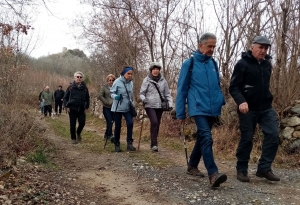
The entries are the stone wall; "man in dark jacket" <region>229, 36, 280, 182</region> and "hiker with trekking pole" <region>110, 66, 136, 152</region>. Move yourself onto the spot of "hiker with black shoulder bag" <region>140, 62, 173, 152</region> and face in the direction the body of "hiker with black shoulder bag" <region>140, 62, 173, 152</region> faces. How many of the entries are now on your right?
1

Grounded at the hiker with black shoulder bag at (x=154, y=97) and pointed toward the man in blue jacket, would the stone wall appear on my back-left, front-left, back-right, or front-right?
front-left

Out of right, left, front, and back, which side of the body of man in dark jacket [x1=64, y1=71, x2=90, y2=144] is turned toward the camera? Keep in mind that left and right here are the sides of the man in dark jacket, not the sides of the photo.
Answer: front

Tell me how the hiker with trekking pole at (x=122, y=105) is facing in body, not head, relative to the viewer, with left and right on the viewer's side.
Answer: facing the viewer and to the right of the viewer

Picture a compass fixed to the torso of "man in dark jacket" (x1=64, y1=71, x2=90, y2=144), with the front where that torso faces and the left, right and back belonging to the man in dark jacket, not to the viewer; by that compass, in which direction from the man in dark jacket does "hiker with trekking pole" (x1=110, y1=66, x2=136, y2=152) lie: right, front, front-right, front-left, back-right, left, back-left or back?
front-left

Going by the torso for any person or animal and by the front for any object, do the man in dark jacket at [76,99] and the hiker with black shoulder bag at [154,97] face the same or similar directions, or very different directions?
same or similar directions

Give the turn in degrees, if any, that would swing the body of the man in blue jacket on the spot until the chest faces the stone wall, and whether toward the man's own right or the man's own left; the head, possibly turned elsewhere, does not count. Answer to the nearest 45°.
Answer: approximately 90° to the man's own left

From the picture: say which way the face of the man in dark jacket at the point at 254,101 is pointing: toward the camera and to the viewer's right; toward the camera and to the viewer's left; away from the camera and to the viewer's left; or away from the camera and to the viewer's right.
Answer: toward the camera and to the viewer's right

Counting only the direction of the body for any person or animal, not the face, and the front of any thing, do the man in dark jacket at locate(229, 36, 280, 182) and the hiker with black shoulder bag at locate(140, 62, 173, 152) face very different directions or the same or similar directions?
same or similar directions

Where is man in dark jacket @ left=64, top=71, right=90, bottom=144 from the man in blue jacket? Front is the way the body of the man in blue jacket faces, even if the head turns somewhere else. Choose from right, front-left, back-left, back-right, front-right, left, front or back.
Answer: back

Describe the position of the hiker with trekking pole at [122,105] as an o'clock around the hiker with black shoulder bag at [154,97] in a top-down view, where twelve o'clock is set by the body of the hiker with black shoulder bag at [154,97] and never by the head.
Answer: the hiker with trekking pole at [122,105] is roughly at 3 o'clock from the hiker with black shoulder bag at [154,97].

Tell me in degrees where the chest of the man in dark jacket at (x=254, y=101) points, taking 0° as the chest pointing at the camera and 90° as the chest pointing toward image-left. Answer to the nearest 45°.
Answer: approximately 315°

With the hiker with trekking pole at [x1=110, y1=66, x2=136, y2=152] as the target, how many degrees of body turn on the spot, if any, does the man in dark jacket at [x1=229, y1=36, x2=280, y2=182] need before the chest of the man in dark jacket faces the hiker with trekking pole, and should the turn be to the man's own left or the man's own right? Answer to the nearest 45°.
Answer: approximately 180°

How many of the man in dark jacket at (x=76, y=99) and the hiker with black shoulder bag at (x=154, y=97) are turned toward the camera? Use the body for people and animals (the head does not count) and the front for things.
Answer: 2

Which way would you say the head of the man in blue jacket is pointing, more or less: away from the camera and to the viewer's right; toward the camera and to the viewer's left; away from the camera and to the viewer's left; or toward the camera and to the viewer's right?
toward the camera and to the viewer's right
